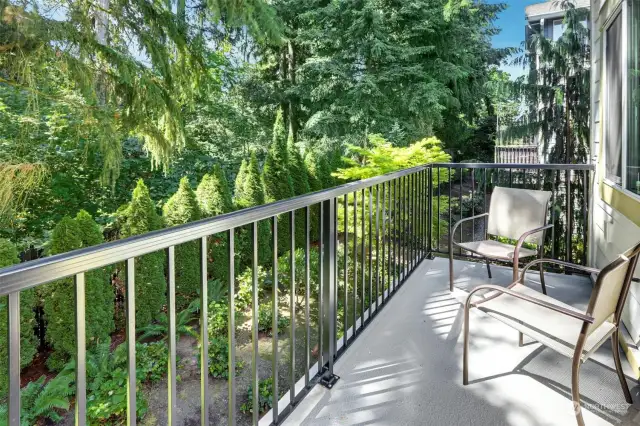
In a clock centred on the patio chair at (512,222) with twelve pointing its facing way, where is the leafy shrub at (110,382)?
The leafy shrub is roughly at 1 o'clock from the patio chair.

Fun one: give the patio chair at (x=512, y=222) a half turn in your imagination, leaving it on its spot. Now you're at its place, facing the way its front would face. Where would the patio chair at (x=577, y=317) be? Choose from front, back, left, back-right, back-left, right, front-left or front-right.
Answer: back-right

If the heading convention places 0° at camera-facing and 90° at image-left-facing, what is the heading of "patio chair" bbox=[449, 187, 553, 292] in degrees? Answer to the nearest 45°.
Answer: approximately 45°

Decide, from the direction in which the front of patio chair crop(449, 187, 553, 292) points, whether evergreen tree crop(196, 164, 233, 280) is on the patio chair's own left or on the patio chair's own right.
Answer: on the patio chair's own right

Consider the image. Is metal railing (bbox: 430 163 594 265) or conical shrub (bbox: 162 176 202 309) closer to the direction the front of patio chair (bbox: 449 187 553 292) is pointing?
the conical shrub

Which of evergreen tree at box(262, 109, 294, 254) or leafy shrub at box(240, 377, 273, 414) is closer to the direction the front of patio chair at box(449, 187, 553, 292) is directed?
the leafy shrub

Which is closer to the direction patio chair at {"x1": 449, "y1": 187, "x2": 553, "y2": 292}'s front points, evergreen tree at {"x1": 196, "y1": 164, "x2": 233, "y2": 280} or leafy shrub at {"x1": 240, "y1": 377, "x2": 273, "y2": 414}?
the leafy shrub

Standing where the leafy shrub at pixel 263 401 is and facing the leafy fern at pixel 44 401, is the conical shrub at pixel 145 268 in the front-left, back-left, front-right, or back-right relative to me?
front-right
